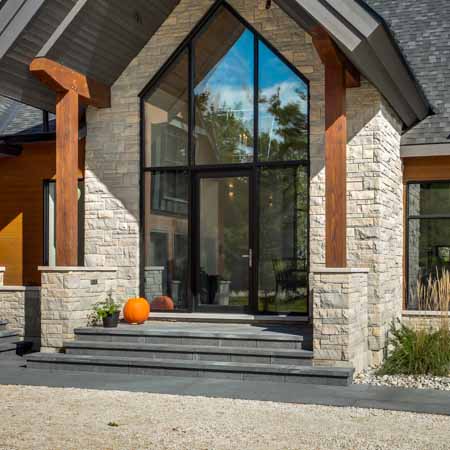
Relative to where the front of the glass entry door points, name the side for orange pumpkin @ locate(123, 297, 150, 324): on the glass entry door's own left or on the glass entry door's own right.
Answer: on the glass entry door's own right

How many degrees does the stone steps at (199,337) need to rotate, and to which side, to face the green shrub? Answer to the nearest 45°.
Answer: approximately 90° to its left

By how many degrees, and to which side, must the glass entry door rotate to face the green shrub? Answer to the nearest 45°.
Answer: approximately 45° to its left

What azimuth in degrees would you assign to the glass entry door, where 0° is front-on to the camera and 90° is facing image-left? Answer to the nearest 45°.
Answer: approximately 0°

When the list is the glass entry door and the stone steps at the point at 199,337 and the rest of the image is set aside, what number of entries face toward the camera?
2

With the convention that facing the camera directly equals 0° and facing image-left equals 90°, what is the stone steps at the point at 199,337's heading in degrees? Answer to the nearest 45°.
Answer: approximately 0°
